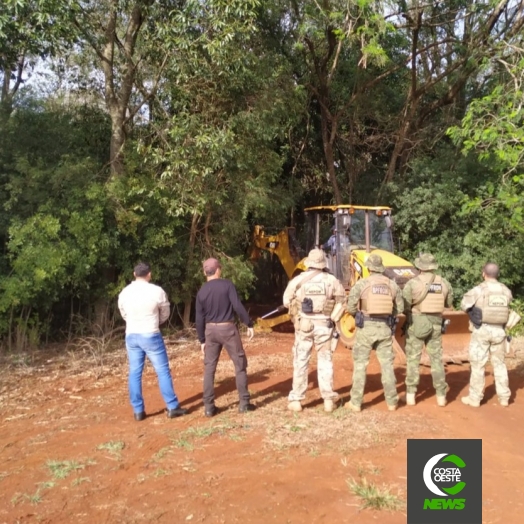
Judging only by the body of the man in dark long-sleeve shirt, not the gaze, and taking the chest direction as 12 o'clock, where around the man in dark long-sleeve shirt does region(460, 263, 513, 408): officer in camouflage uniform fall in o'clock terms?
The officer in camouflage uniform is roughly at 3 o'clock from the man in dark long-sleeve shirt.

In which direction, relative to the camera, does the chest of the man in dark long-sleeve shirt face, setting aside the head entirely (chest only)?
away from the camera

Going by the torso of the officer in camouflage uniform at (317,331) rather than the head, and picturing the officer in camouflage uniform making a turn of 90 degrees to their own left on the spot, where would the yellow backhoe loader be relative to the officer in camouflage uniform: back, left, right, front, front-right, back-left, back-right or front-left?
right

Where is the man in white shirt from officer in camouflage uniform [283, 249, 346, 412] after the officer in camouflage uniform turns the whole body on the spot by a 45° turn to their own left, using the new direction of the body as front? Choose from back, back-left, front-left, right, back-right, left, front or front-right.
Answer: front-left

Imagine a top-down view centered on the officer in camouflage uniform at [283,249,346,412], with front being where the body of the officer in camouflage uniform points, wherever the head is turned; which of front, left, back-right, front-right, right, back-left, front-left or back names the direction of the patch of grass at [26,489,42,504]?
back-left

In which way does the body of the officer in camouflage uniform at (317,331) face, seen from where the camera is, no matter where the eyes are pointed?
away from the camera

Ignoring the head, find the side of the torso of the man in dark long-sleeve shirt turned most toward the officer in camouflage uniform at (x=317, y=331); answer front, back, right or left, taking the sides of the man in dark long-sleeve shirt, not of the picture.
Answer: right

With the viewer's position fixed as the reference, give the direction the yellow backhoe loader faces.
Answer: facing the viewer and to the right of the viewer

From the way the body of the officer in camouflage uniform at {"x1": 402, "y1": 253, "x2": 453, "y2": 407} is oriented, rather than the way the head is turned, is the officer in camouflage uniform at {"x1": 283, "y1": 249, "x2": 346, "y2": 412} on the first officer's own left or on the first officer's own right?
on the first officer's own left

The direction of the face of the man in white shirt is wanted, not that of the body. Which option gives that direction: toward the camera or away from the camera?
away from the camera

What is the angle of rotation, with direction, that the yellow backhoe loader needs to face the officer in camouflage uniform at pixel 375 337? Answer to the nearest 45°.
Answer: approximately 45° to its right

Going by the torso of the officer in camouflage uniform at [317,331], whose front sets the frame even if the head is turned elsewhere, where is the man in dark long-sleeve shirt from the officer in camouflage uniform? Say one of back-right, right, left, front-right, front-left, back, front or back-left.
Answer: left

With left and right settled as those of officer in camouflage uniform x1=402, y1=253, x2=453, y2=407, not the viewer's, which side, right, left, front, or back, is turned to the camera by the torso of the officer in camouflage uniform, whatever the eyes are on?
back
